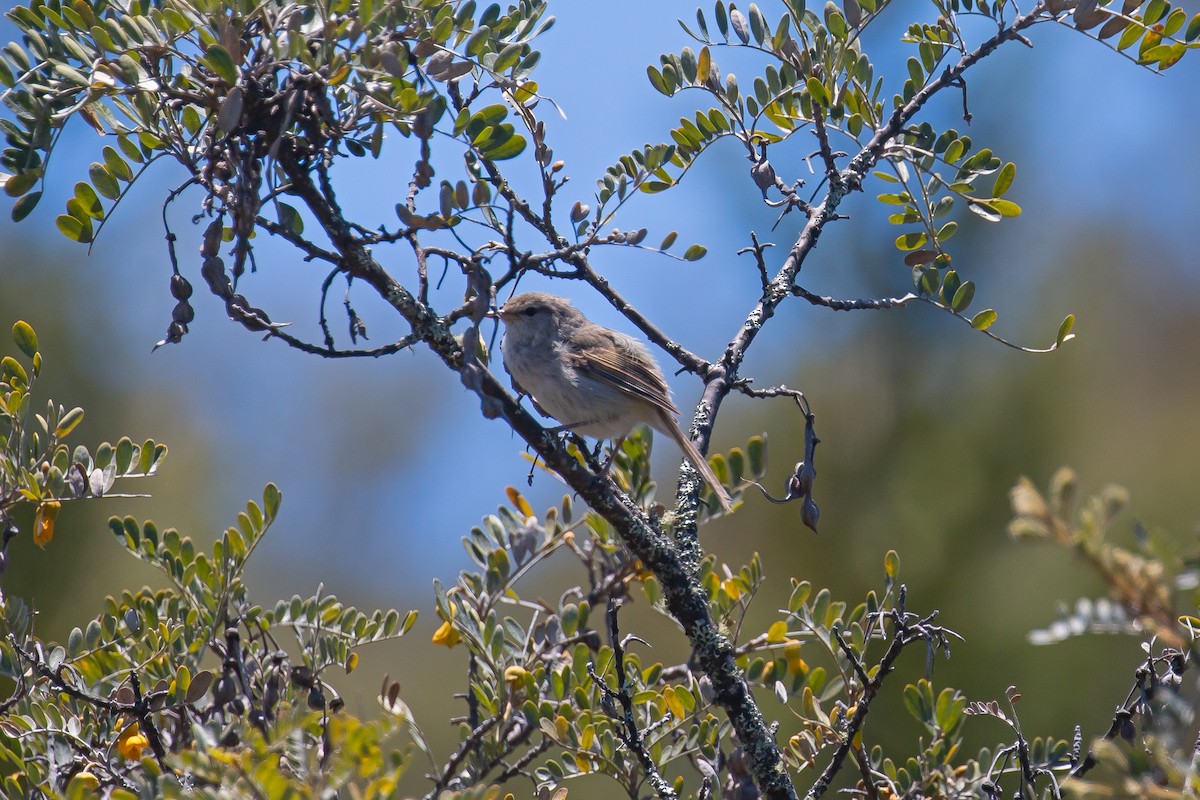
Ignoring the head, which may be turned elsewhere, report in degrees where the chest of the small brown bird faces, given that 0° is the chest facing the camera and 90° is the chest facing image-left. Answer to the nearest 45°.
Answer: approximately 90°
